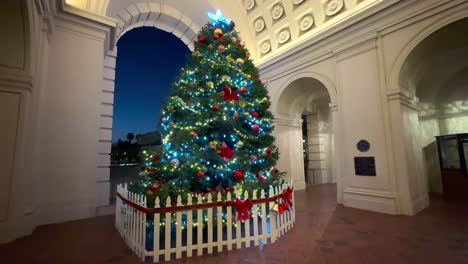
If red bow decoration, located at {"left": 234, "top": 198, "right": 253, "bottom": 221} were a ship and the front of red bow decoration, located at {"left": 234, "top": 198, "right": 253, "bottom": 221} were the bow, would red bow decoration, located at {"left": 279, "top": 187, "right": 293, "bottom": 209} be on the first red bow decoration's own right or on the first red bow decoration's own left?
on the first red bow decoration's own left

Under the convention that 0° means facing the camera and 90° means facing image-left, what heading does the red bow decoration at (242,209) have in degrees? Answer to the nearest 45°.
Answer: approximately 0°
